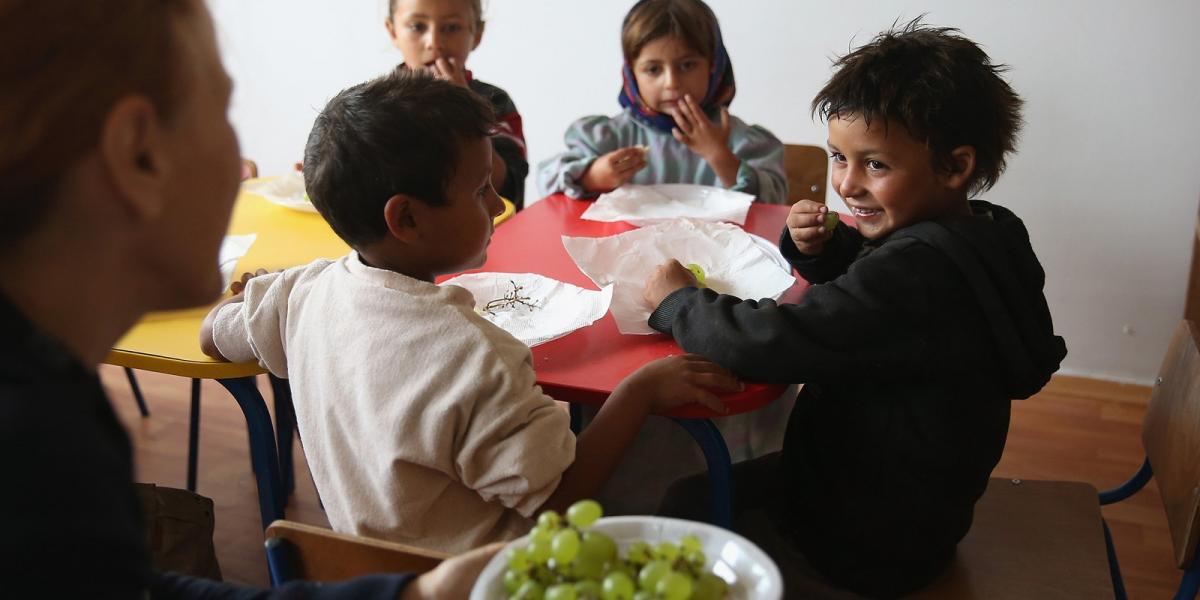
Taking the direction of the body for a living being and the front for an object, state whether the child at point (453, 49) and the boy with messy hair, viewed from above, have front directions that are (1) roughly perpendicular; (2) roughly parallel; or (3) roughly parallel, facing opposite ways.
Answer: roughly perpendicular

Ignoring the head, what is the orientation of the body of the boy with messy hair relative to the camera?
to the viewer's left

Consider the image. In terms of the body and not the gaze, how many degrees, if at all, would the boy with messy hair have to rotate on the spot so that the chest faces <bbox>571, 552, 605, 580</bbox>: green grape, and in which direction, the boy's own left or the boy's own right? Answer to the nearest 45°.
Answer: approximately 90° to the boy's own left

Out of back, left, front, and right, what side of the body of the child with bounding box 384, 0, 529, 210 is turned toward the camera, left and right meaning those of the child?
front

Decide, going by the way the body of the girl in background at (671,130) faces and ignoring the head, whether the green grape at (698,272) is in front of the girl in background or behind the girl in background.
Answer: in front

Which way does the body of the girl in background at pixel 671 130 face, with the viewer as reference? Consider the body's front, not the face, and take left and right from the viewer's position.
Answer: facing the viewer

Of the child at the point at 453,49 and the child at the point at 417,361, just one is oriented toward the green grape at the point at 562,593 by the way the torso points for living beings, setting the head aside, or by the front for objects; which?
the child at the point at 453,49

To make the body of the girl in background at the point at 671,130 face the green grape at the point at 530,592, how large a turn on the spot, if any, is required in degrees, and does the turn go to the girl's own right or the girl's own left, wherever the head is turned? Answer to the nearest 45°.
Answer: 0° — they already face it

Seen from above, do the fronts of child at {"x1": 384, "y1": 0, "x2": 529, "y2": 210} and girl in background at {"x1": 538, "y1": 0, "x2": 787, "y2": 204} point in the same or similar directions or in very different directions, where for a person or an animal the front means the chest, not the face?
same or similar directions

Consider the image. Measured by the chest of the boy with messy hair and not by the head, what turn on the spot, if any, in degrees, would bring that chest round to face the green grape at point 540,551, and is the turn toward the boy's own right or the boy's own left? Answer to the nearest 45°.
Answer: approximately 90° to the boy's own left

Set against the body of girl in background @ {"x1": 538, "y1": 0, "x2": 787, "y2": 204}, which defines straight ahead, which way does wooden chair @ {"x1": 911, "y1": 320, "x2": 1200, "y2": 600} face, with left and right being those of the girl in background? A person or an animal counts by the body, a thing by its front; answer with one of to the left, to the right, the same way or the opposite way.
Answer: to the right

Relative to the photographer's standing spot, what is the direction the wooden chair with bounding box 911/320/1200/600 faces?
facing to the left of the viewer

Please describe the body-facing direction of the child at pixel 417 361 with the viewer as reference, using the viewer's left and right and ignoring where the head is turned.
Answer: facing away from the viewer and to the right of the viewer

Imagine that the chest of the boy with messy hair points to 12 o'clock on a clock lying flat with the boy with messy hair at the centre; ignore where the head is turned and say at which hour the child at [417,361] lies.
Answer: The child is roughly at 11 o'clock from the boy with messy hair.

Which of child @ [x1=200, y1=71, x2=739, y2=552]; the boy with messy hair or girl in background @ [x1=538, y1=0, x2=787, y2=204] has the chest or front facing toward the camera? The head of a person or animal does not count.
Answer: the girl in background

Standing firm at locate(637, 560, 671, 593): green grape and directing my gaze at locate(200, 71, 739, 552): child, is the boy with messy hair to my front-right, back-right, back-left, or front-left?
front-right

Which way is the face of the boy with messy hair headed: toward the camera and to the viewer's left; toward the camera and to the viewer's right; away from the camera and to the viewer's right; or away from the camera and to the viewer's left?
toward the camera and to the viewer's left

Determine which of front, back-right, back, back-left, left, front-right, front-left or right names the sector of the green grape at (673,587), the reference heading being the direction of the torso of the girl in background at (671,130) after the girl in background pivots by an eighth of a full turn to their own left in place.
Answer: front-right

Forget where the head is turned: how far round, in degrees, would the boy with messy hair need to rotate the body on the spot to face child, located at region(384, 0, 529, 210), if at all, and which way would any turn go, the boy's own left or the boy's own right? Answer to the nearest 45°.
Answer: approximately 45° to the boy's own right
